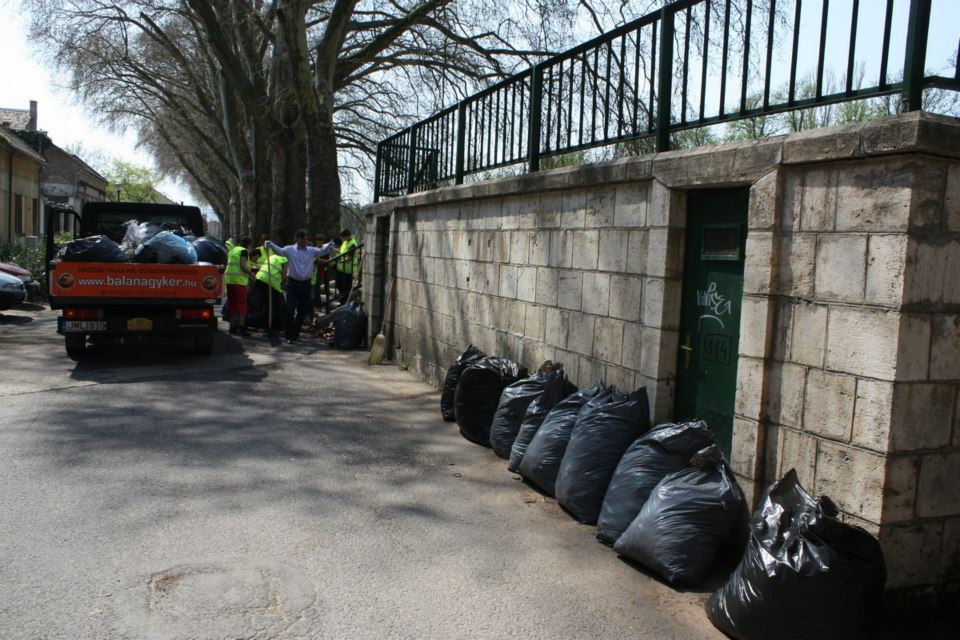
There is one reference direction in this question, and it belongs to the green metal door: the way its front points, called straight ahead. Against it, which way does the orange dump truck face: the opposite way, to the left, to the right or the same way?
to the right

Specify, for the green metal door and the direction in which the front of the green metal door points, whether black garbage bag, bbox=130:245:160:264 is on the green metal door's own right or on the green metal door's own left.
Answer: on the green metal door's own right

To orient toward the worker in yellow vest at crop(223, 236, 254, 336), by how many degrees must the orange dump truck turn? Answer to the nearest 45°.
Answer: approximately 45° to its right

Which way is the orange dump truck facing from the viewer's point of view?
away from the camera

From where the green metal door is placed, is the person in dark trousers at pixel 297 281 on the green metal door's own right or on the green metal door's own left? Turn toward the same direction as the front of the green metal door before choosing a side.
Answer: on the green metal door's own right

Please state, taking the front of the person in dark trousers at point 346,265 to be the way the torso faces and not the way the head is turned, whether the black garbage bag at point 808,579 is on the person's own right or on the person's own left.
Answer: on the person's own left

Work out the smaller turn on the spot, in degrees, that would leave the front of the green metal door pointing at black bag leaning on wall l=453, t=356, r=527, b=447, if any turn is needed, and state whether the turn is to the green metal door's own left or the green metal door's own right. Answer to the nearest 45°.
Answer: approximately 90° to the green metal door's own right

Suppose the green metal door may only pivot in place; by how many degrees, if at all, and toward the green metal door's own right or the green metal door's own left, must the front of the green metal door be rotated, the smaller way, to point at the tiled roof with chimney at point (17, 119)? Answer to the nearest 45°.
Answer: approximately 90° to the green metal door's own right
